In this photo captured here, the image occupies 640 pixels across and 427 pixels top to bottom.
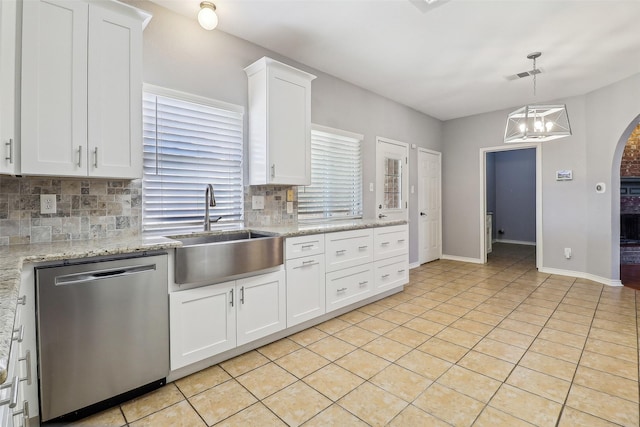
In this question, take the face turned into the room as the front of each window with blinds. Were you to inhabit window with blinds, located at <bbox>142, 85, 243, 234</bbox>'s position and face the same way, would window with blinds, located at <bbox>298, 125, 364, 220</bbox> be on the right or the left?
on its left

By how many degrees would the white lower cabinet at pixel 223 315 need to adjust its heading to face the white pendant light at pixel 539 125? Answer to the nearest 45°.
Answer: approximately 45° to its left

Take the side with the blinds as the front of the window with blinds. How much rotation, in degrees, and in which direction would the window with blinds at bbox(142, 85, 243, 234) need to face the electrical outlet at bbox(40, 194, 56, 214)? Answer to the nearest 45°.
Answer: approximately 90° to its right

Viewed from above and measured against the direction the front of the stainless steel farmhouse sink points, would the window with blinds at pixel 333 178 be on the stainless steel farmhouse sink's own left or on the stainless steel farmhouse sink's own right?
on the stainless steel farmhouse sink's own left

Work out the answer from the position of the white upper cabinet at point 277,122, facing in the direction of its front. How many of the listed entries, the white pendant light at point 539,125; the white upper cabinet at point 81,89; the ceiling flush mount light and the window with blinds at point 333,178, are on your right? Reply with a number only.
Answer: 2

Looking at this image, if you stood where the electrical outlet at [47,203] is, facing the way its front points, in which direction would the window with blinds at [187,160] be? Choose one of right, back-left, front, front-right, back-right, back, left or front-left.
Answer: left

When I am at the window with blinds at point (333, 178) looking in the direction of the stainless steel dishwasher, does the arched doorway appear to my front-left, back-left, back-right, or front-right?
back-left
